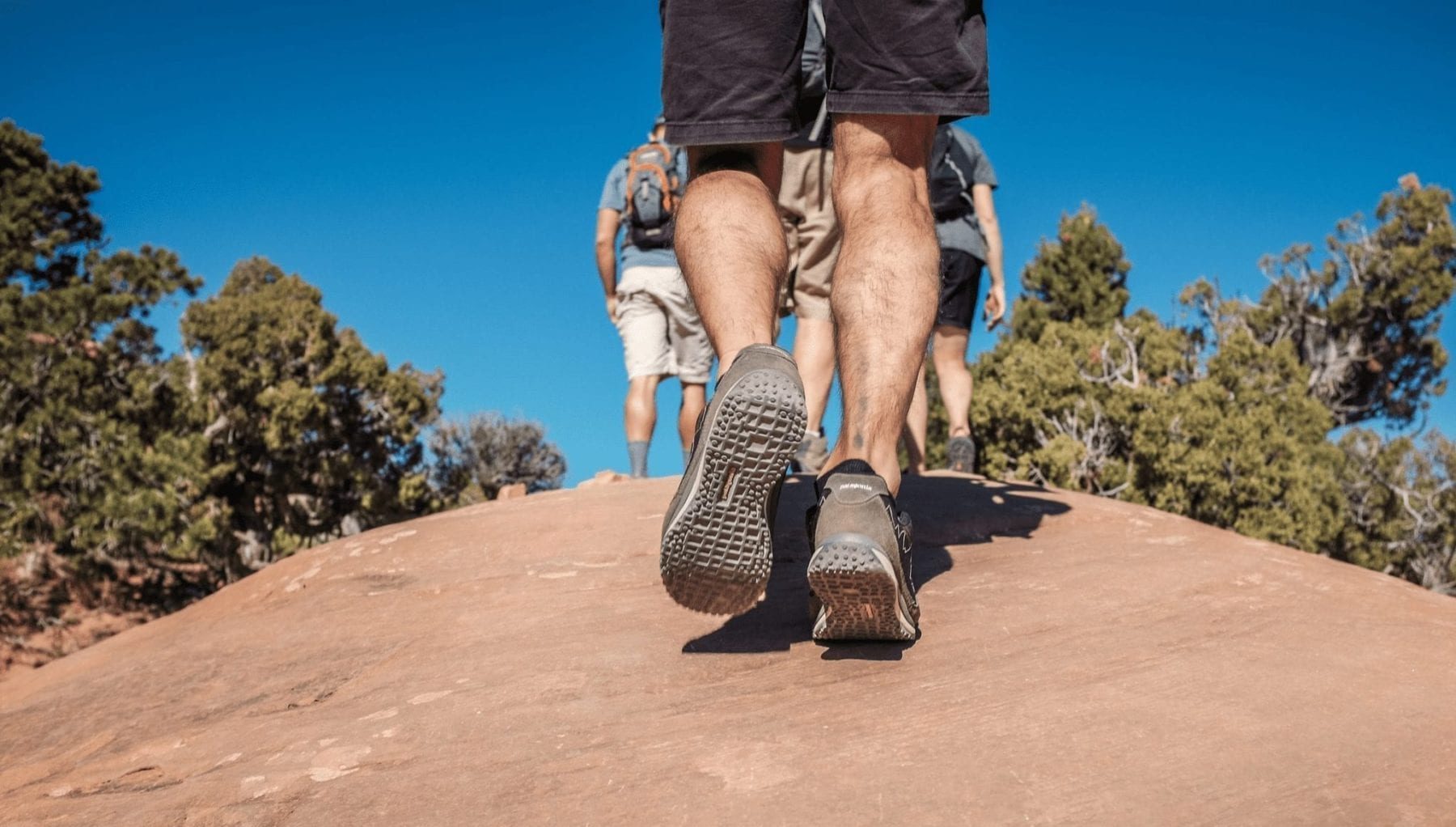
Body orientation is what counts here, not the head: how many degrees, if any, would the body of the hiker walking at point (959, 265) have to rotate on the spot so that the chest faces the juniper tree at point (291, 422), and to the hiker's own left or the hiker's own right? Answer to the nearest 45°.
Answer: approximately 45° to the hiker's own left

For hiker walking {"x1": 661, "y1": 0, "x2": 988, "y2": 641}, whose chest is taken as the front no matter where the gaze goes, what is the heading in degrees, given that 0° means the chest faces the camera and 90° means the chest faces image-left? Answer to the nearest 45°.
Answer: approximately 180°

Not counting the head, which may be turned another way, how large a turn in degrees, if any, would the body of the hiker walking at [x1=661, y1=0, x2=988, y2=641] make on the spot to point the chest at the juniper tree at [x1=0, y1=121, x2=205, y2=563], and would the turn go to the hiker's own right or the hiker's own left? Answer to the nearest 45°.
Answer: approximately 45° to the hiker's own left

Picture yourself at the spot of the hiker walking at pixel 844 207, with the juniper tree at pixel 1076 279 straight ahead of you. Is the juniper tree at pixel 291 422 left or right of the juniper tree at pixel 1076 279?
left

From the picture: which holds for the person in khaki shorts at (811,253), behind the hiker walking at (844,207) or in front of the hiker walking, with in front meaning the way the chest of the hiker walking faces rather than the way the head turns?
in front

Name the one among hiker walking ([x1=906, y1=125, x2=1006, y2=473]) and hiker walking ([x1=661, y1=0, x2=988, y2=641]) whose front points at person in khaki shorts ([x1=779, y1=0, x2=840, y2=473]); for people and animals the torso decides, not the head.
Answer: hiker walking ([x1=661, y1=0, x2=988, y2=641])

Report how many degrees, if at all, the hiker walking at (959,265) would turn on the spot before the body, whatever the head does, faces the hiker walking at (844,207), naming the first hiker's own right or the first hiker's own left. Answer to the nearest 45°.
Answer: approximately 180°

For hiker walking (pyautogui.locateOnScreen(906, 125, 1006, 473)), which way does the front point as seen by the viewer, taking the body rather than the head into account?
away from the camera
